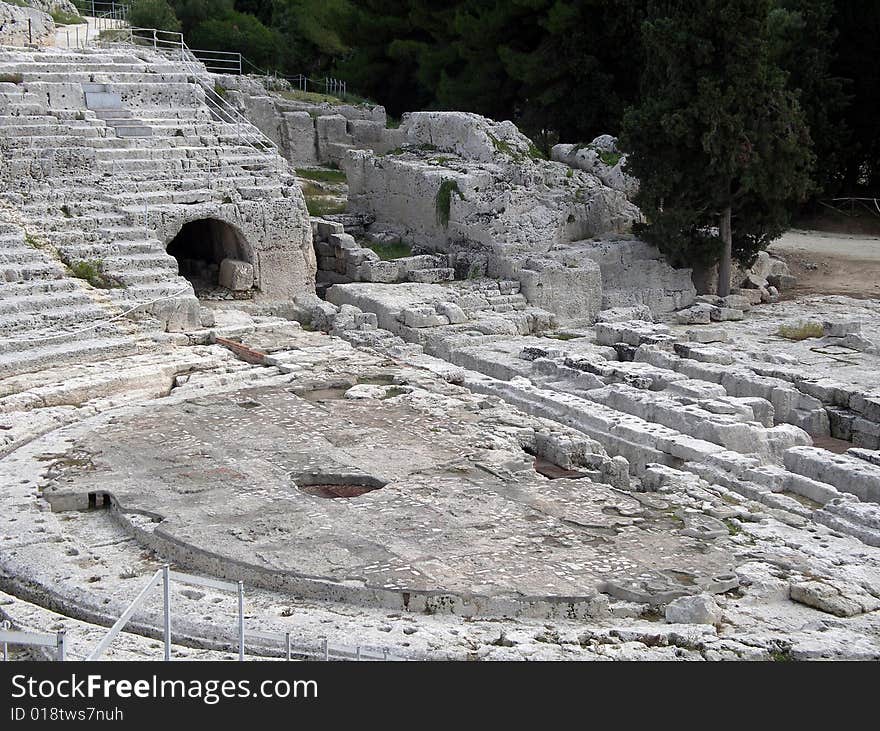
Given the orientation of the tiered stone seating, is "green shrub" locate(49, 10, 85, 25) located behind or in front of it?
behind

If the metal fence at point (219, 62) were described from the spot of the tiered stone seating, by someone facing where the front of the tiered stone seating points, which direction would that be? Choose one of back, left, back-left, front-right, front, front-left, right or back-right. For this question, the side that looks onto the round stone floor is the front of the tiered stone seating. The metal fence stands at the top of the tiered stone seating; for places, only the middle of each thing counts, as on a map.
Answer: back

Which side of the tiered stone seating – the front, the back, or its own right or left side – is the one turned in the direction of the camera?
front

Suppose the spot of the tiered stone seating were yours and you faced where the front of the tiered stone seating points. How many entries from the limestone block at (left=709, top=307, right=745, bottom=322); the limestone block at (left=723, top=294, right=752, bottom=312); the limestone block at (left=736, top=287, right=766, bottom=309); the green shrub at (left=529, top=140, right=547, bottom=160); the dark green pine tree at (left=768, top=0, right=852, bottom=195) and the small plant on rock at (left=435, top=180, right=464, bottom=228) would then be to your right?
0

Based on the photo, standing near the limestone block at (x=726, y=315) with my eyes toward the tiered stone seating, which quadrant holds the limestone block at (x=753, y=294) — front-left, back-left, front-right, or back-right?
back-right

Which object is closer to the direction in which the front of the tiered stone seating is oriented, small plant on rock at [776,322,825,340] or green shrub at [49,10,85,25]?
the small plant on rock

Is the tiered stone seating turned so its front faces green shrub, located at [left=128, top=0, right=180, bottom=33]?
no

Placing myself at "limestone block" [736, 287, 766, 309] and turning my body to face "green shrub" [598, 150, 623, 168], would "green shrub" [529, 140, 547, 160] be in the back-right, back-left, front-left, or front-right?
front-left

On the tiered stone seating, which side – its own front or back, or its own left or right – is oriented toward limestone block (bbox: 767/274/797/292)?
left

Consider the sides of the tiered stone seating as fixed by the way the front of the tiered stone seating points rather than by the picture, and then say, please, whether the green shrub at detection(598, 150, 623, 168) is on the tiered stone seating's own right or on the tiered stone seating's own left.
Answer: on the tiered stone seating's own left

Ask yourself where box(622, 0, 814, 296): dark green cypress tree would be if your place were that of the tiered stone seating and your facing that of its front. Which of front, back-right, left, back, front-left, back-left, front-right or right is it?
left

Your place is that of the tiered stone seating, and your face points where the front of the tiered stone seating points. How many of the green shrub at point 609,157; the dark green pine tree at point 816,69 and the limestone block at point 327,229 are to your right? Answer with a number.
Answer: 0

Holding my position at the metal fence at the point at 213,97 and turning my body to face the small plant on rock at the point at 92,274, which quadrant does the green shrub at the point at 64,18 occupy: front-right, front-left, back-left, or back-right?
back-right

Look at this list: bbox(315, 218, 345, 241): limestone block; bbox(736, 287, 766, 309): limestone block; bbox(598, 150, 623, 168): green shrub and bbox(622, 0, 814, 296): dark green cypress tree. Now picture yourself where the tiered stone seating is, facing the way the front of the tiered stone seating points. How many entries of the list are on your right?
0

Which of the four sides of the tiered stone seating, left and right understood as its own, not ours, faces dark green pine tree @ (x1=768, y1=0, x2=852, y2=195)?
left
